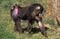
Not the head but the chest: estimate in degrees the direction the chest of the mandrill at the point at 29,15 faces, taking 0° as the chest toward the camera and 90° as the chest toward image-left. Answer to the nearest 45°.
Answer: approximately 270°
